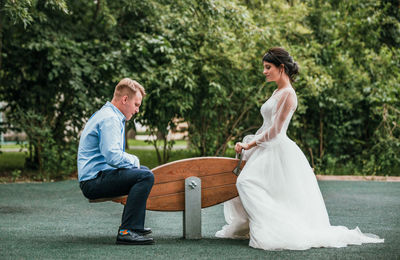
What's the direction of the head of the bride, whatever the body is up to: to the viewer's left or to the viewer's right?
to the viewer's left

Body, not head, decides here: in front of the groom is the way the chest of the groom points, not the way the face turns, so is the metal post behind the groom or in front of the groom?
in front

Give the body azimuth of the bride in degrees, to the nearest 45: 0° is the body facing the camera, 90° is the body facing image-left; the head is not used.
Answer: approximately 90°

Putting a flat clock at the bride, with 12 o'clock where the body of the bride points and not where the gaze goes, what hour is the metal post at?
The metal post is roughly at 12 o'clock from the bride.

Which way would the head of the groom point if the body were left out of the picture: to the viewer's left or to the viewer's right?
to the viewer's right

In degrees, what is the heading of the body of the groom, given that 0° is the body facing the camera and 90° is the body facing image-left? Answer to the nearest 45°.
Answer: approximately 270°
